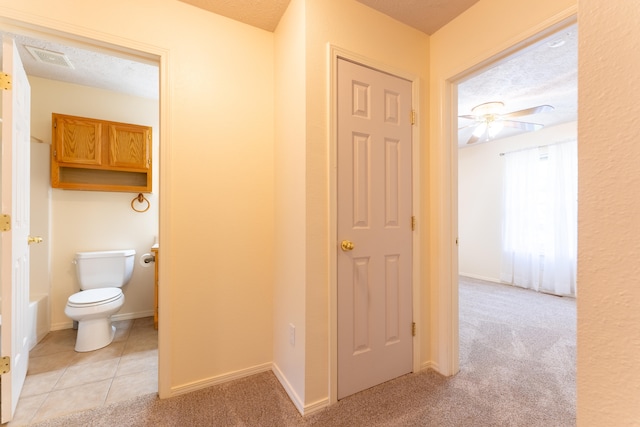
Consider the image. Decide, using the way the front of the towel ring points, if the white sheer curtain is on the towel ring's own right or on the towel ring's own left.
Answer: on the towel ring's own left

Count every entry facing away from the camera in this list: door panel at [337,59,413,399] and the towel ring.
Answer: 0

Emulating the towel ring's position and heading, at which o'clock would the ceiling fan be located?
The ceiling fan is roughly at 10 o'clock from the towel ring.

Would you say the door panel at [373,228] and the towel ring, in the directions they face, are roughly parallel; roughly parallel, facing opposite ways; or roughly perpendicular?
roughly parallel

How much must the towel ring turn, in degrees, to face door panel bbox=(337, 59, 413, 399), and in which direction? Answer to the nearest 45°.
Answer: approximately 45° to its left

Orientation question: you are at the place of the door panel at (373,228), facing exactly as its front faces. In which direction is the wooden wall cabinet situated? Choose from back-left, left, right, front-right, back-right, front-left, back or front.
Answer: back-right

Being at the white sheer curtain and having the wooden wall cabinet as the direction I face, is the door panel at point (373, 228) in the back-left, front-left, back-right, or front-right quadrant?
front-left

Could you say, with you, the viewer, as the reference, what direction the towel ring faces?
facing the viewer

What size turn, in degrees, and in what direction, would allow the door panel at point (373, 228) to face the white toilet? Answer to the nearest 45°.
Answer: approximately 135° to its right

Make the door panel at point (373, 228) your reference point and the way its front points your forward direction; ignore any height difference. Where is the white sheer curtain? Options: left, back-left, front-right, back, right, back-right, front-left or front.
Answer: left
